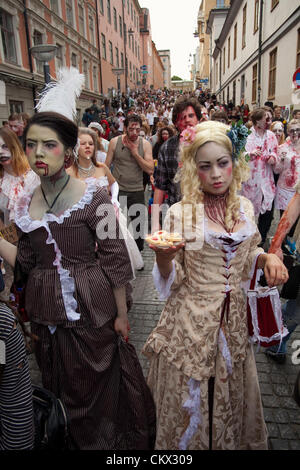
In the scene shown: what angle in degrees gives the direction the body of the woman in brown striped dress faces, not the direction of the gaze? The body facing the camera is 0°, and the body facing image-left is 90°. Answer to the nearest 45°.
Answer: approximately 45°

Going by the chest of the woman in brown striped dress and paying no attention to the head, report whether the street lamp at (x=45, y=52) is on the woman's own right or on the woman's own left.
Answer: on the woman's own right

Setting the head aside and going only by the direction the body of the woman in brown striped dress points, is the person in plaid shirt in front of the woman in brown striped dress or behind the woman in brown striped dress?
behind

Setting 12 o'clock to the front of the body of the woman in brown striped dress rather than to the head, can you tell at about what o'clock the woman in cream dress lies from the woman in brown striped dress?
The woman in cream dress is roughly at 8 o'clock from the woman in brown striped dress.
